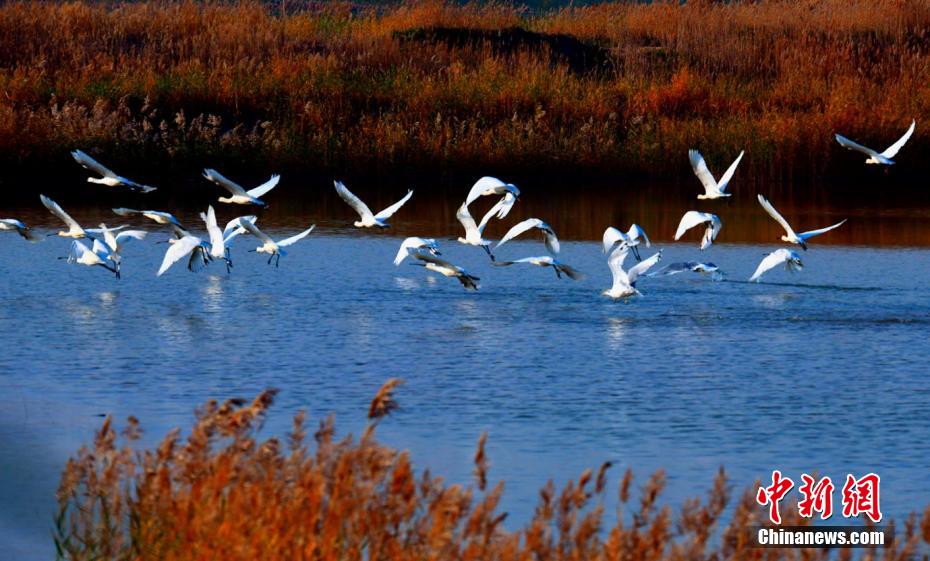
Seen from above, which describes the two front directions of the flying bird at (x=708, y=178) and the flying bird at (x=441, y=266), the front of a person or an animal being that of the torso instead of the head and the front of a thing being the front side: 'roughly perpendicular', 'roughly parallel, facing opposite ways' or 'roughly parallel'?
roughly parallel

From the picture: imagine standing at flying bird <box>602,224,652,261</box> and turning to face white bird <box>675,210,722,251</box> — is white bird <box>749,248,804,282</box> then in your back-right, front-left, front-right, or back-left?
front-right

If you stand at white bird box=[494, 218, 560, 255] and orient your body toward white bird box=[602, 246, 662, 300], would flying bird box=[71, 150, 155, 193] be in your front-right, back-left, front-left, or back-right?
back-right

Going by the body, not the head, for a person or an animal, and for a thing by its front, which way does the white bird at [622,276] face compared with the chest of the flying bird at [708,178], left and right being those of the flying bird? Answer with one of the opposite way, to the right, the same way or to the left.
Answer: the same way
